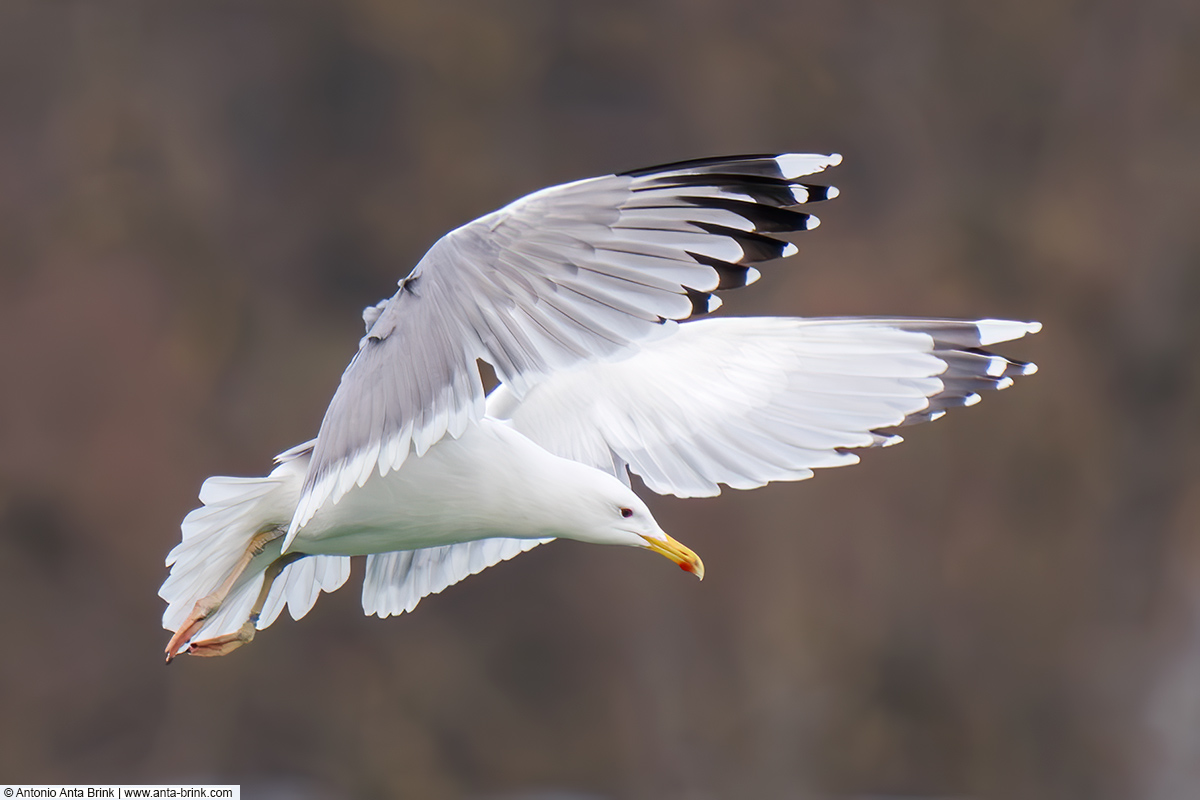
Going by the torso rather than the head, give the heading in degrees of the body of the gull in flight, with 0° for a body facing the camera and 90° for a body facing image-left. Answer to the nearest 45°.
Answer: approximately 270°
